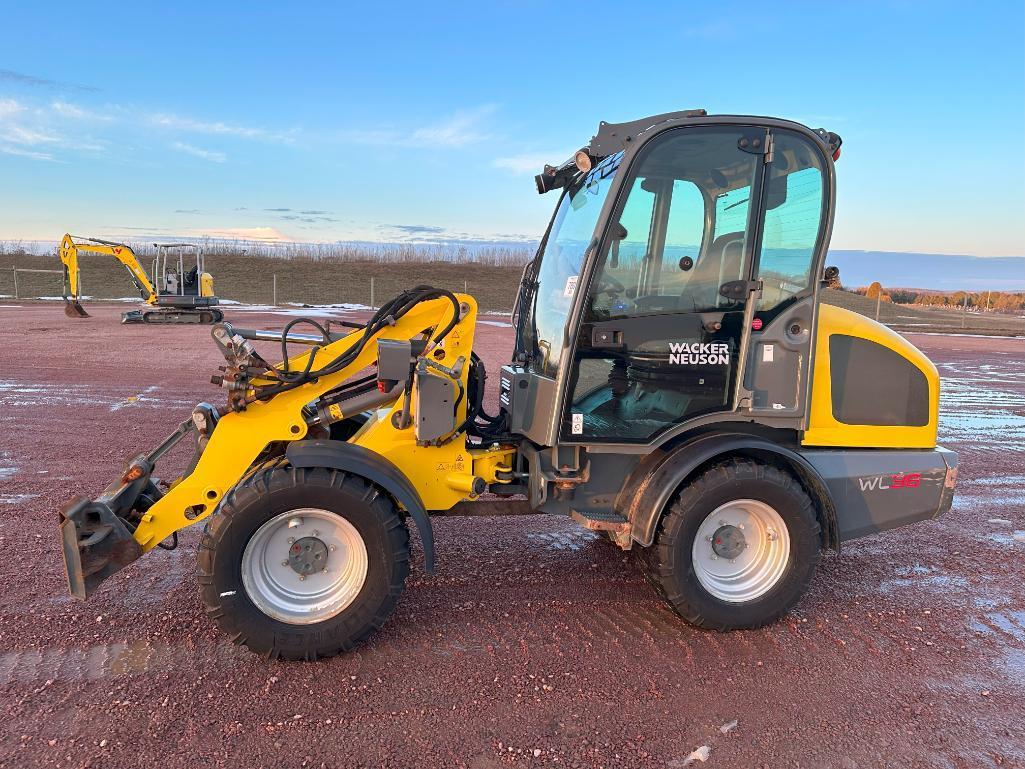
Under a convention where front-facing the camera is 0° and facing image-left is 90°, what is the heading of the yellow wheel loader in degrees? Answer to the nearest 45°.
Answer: approximately 90°
